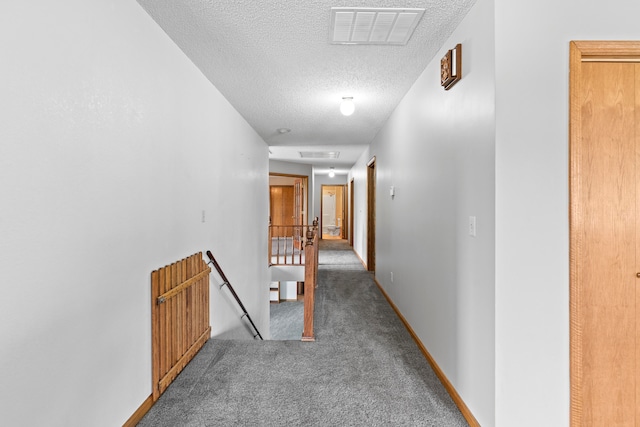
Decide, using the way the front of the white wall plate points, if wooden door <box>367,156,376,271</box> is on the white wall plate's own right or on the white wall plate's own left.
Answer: on the white wall plate's own right

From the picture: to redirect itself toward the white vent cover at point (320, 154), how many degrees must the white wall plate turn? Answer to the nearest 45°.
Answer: approximately 90° to its right

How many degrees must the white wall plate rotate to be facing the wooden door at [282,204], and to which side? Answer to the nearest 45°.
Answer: approximately 90° to its right

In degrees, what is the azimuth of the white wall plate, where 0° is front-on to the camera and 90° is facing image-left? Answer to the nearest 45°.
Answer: approximately 45°
